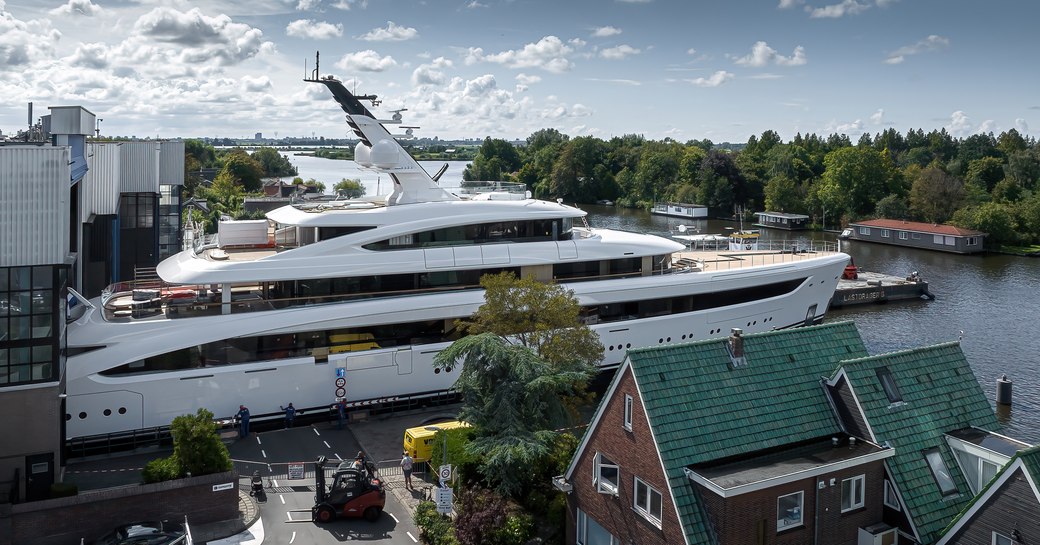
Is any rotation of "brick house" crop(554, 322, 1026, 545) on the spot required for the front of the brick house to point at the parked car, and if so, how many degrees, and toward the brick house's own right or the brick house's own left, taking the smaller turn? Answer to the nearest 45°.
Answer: approximately 45° to the brick house's own right

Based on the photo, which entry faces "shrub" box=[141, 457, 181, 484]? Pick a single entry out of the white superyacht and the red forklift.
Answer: the red forklift

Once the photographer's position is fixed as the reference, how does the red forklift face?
facing to the left of the viewer

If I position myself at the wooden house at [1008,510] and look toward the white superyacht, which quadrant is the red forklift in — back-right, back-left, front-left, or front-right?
front-left

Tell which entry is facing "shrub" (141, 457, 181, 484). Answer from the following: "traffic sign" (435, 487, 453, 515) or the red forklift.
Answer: the red forklift

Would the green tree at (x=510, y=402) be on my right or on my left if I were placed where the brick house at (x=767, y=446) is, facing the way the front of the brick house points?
on my right

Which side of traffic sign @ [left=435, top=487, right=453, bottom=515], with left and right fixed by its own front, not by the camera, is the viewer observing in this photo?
front

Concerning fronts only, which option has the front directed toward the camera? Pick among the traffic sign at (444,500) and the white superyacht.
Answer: the traffic sign

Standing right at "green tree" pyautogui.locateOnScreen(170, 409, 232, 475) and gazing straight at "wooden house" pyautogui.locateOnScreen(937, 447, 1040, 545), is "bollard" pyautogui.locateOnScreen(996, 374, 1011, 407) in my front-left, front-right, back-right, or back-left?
front-left

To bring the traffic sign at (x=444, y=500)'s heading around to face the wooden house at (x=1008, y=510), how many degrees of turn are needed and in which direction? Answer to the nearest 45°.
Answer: approximately 45° to its left

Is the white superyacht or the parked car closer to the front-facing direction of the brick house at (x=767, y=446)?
the parked car

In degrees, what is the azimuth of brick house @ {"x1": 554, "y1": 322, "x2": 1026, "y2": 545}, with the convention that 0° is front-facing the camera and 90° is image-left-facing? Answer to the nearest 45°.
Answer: approximately 45°

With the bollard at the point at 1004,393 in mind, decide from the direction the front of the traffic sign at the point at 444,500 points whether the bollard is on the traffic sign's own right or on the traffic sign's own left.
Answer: on the traffic sign's own left

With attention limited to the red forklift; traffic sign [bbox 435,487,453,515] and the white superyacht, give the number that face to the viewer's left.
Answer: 1
